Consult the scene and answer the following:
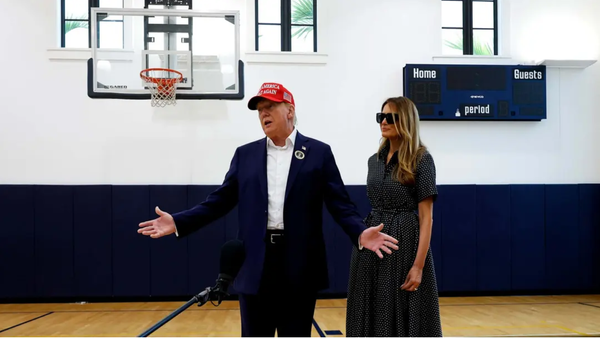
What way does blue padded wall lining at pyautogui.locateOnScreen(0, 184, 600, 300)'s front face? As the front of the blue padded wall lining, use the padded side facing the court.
toward the camera

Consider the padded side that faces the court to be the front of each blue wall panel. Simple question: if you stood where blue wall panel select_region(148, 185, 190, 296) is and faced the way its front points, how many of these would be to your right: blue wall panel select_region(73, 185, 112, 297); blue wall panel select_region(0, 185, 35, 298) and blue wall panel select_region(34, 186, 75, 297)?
3

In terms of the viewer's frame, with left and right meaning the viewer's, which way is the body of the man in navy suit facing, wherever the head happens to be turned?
facing the viewer

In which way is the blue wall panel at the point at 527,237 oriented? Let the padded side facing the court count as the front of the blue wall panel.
toward the camera

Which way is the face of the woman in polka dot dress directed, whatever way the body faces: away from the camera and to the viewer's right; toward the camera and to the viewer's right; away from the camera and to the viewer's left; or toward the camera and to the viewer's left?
toward the camera and to the viewer's left

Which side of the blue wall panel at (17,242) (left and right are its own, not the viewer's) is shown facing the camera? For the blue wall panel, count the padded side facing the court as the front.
front

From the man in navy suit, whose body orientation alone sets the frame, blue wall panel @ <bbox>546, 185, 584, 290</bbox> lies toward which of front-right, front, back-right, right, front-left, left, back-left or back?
back-left
